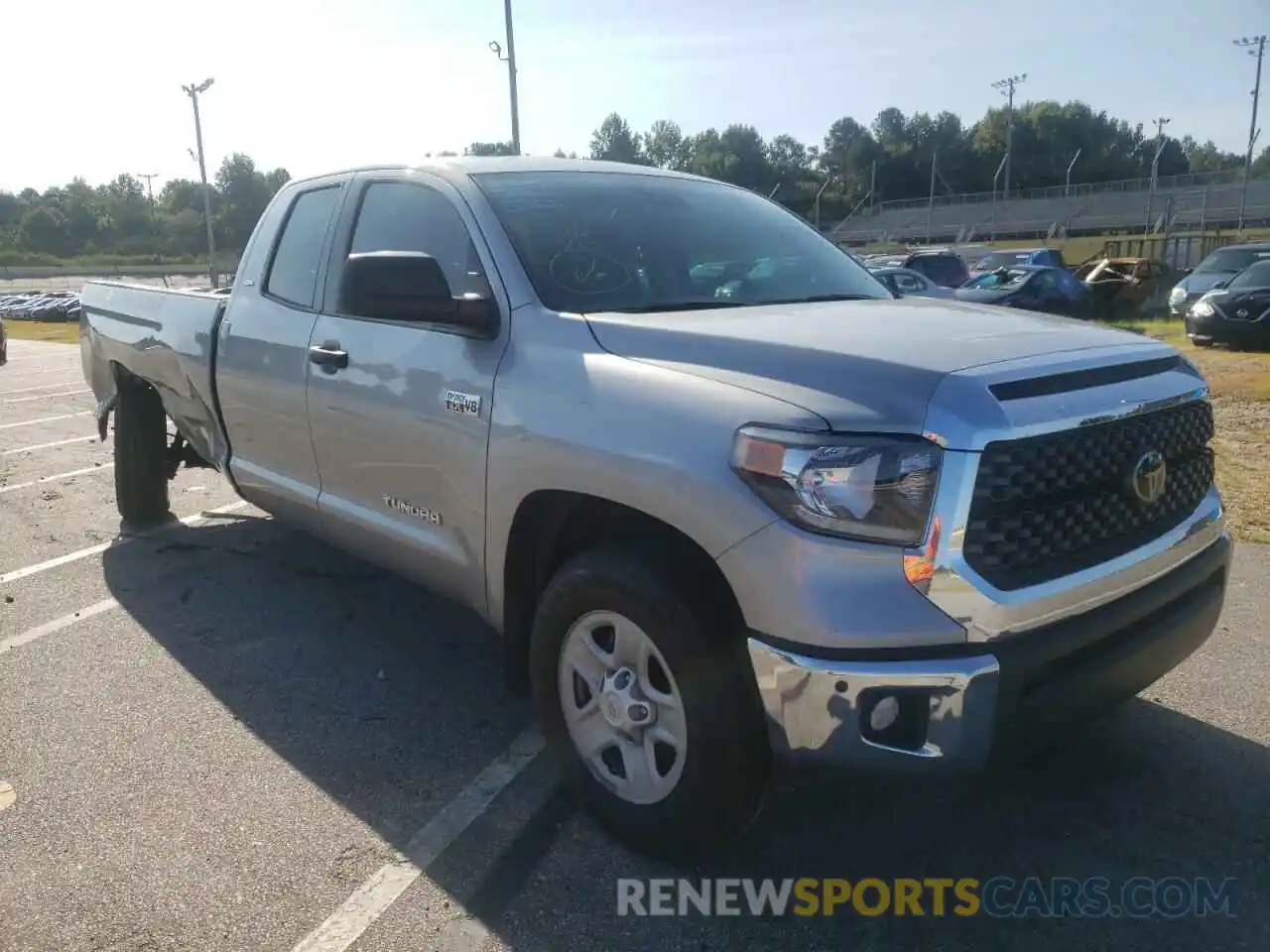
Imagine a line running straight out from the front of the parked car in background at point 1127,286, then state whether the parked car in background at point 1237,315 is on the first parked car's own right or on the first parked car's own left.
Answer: on the first parked car's own left

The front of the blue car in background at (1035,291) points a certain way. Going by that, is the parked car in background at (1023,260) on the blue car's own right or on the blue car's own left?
on the blue car's own right

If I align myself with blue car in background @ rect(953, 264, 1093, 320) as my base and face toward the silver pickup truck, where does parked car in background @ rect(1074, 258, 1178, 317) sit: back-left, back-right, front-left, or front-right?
back-left

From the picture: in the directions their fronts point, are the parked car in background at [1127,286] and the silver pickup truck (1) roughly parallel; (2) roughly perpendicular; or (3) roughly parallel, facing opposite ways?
roughly perpendicular

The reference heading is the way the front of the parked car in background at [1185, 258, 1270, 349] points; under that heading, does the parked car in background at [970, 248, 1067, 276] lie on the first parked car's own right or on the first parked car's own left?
on the first parked car's own right

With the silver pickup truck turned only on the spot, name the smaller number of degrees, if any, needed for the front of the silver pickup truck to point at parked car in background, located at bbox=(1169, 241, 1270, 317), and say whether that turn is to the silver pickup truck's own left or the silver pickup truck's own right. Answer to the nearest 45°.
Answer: approximately 90° to the silver pickup truck's own left

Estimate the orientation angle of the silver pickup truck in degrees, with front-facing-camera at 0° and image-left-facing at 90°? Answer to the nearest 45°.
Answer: approximately 315°

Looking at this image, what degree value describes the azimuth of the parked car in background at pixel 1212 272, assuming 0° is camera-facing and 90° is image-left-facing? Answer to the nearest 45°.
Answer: approximately 45°
